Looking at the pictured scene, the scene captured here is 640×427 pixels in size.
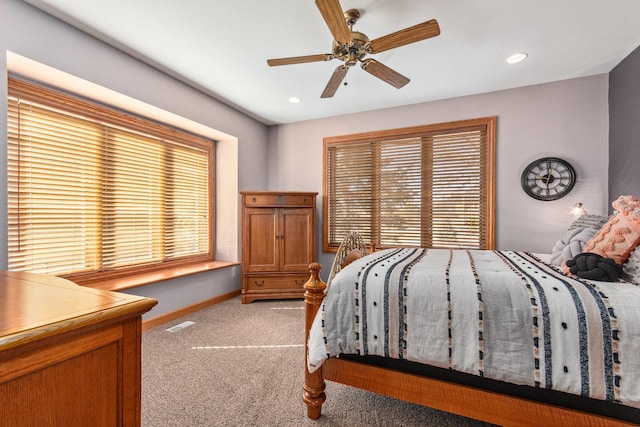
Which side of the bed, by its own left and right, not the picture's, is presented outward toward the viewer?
left

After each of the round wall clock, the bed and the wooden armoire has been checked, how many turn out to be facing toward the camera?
2

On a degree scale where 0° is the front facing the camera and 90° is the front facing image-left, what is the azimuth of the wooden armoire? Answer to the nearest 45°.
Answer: approximately 0°

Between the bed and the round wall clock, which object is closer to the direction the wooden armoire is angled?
the bed

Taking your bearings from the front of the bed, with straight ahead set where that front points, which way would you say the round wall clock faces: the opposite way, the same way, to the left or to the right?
to the left

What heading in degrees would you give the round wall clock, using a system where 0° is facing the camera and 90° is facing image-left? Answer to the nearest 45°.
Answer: approximately 0°
